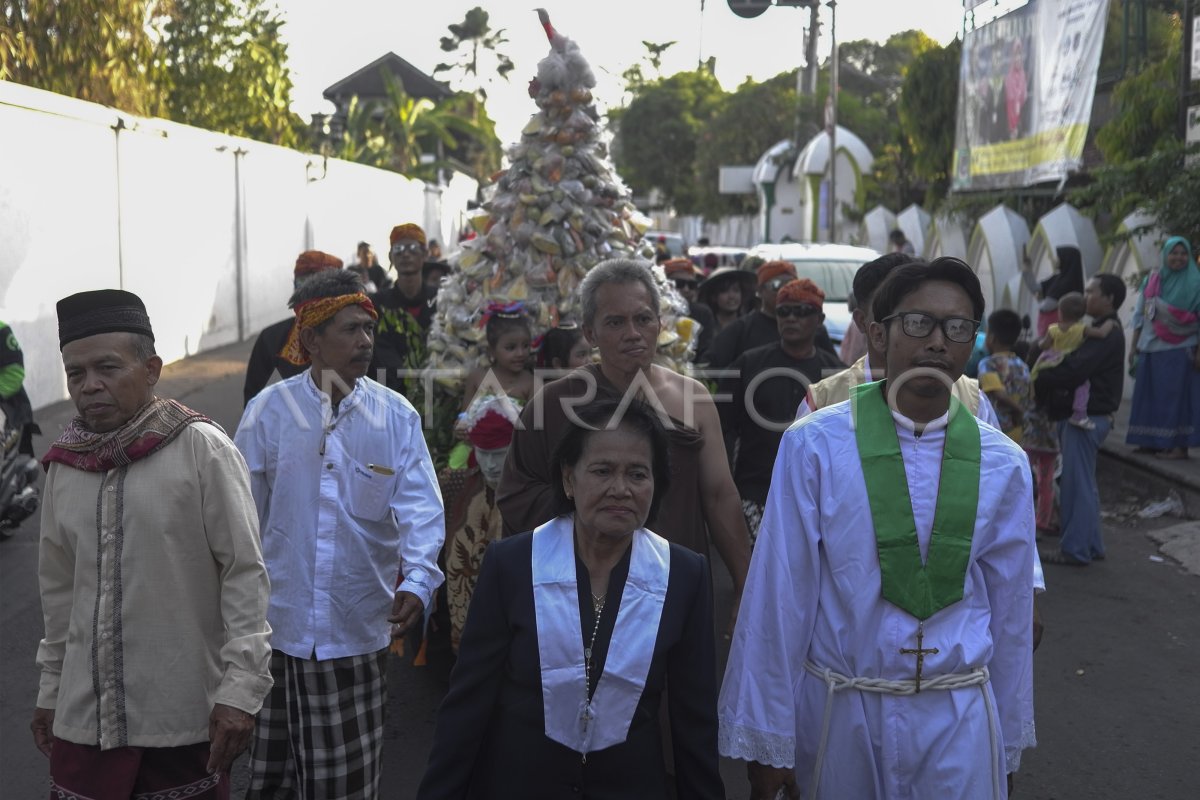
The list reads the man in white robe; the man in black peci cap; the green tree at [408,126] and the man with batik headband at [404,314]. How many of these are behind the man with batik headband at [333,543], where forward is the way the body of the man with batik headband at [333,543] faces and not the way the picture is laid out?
2

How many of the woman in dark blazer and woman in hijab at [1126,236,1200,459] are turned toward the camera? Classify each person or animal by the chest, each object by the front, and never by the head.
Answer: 2

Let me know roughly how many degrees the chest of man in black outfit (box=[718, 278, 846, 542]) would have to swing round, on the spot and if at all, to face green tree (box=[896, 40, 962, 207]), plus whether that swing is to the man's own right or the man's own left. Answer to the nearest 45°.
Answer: approximately 180°

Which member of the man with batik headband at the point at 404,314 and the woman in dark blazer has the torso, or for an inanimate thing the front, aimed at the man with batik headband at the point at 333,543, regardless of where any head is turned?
the man with batik headband at the point at 404,314

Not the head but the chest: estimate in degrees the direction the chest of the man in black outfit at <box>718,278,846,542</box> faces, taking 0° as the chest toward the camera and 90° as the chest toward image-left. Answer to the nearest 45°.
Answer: approximately 0°

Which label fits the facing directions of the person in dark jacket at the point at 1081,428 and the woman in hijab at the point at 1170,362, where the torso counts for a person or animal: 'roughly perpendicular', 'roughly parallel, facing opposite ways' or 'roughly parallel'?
roughly perpendicular

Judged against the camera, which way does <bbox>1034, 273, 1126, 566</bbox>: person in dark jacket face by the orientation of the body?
to the viewer's left

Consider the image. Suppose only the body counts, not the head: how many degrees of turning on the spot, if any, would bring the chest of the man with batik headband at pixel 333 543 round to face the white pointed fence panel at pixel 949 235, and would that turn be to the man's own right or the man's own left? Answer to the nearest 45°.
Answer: approximately 135° to the man's own left

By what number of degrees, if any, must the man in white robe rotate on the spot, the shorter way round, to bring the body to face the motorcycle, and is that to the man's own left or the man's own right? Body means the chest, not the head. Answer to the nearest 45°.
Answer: approximately 135° to the man's own right
